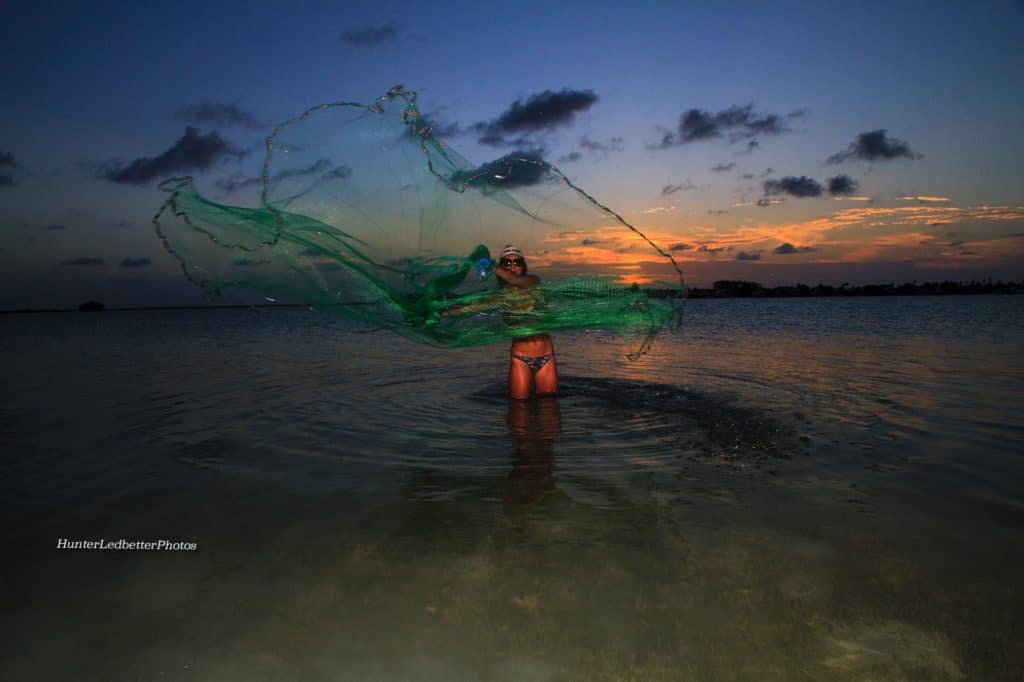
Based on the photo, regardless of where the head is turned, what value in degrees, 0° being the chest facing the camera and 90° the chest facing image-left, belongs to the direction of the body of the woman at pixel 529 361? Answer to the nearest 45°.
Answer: approximately 0°
